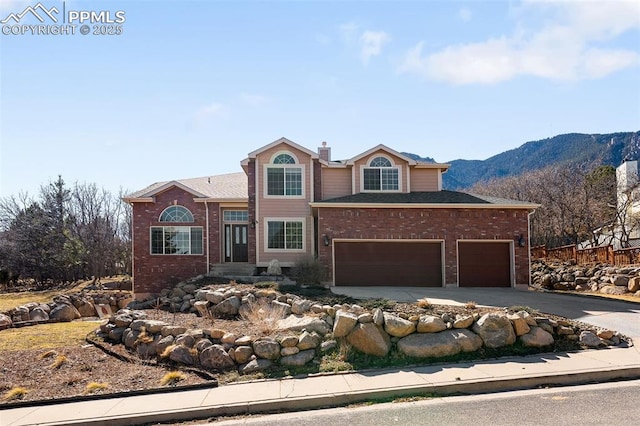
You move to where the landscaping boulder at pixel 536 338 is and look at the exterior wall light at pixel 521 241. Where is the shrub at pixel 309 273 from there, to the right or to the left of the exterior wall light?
left

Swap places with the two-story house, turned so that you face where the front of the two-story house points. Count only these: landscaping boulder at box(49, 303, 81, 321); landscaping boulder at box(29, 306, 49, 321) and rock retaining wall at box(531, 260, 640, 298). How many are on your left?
1

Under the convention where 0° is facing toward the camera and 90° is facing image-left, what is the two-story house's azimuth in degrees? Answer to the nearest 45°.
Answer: approximately 0°

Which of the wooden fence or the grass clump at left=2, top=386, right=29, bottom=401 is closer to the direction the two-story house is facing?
the grass clump

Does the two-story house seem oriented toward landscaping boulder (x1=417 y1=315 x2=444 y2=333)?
yes

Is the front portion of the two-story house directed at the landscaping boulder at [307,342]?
yes

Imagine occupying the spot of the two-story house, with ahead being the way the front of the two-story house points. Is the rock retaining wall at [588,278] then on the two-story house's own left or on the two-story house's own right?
on the two-story house's own left

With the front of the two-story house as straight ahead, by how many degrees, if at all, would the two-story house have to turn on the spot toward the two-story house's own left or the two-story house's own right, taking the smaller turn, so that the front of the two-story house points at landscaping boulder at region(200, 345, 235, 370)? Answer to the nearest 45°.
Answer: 0° — it already faces it
